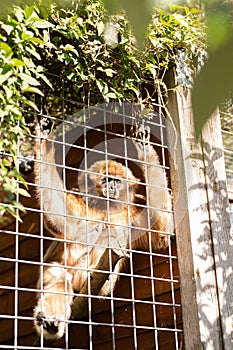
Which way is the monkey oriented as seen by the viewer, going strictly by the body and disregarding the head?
toward the camera

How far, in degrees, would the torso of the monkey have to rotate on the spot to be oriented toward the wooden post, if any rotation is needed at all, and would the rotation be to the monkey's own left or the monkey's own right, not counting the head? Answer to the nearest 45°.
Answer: approximately 45° to the monkey's own left
